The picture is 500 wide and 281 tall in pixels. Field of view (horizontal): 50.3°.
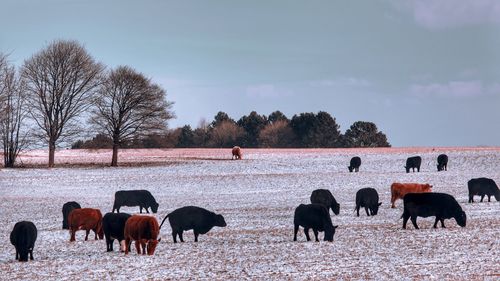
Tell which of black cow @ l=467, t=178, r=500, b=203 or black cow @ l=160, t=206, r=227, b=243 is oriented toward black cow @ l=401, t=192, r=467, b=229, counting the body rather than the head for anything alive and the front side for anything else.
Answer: black cow @ l=160, t=206, r=227, b=243

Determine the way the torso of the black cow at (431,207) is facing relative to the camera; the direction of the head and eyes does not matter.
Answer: to the viewer's right

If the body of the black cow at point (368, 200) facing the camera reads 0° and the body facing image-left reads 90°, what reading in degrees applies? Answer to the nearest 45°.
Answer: approximately 315°

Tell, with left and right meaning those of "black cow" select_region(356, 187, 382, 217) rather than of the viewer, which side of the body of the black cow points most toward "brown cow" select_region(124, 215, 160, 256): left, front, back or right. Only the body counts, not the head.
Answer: right

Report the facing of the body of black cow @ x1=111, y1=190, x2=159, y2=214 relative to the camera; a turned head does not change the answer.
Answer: to the viewer's right

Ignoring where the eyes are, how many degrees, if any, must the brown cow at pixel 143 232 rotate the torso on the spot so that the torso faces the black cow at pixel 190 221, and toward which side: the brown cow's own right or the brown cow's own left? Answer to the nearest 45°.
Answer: approximately 90° to the brown cow's own left

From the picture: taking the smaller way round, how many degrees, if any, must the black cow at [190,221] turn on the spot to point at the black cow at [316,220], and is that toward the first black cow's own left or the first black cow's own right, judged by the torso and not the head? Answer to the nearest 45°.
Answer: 0° — it already faces it

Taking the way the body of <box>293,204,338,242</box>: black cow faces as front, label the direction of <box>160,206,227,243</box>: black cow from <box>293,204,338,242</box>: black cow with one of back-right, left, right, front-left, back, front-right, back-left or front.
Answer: back-right

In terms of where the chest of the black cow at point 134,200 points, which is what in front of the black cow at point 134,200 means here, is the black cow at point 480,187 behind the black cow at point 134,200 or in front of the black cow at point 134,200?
in front
